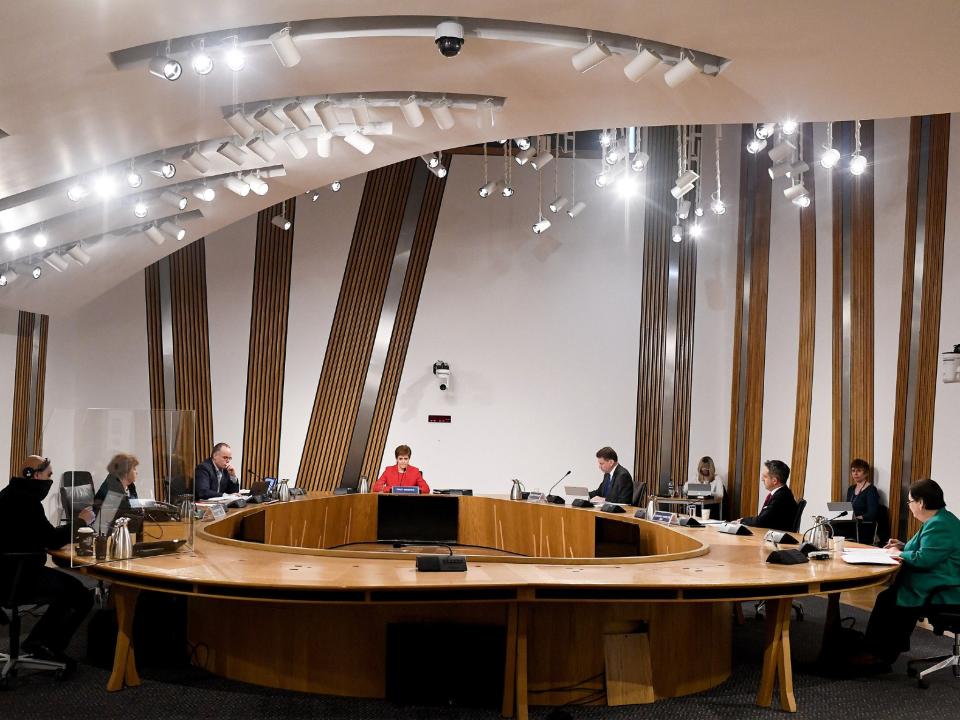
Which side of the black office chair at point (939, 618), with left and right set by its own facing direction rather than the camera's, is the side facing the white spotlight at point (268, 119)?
front

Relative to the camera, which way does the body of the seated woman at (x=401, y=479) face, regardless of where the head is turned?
toward the camera

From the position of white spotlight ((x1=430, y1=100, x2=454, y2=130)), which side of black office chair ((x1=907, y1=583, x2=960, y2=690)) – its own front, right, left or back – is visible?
front

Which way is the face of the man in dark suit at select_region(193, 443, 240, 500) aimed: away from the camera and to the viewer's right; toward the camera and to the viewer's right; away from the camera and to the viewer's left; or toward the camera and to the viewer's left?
toward the camera and to the viewer's right

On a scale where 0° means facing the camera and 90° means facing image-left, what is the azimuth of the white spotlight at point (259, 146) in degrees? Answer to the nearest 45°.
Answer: approximately 225°

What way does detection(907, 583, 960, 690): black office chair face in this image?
to the viewer's left

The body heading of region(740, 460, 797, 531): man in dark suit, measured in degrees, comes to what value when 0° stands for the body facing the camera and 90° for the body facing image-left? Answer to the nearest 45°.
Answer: approximately 90°

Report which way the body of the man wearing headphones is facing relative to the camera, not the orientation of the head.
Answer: to the viewer's right

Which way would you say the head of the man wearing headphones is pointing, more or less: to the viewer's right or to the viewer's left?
to the viewer's right

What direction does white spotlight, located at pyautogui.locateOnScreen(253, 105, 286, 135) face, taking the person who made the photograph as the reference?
facing away from the viewer and to the right of the viewer
